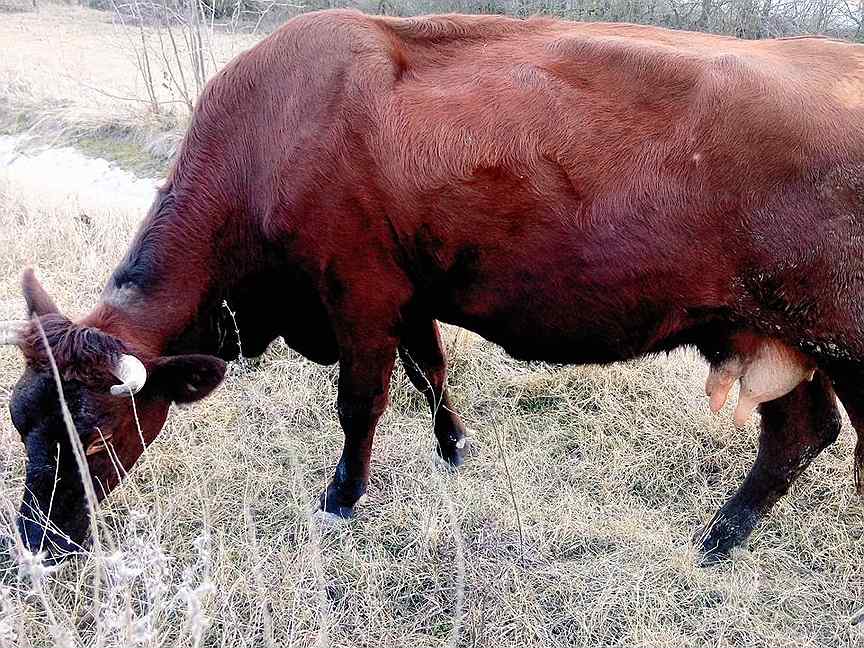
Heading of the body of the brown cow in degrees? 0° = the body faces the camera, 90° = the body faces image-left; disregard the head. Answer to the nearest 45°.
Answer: approximately 90°
